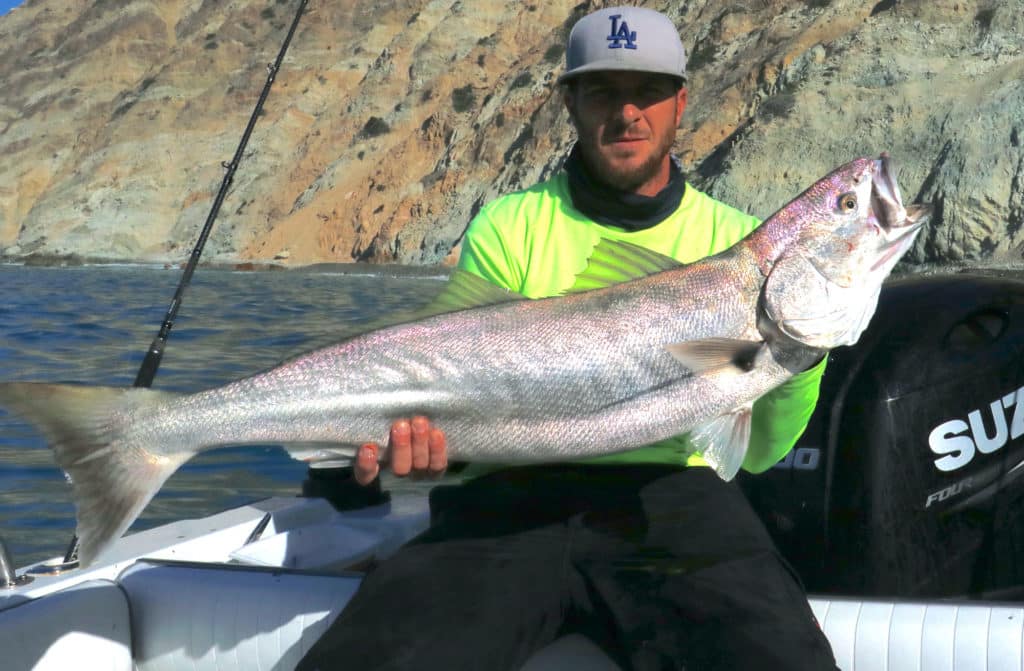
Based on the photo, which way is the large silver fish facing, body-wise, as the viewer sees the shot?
to the viewer's right

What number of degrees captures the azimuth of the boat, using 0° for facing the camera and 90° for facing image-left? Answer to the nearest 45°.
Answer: approximately 45°

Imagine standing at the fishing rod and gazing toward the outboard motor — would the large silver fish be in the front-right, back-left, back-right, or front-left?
front-right

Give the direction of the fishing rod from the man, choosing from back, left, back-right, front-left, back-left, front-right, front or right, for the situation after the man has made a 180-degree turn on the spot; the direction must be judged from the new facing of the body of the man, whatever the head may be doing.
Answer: front-left

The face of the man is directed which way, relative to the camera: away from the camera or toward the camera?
toward the camera

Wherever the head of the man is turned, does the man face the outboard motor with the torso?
no

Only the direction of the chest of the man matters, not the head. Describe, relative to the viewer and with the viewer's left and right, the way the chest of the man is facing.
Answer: facing the viewer
